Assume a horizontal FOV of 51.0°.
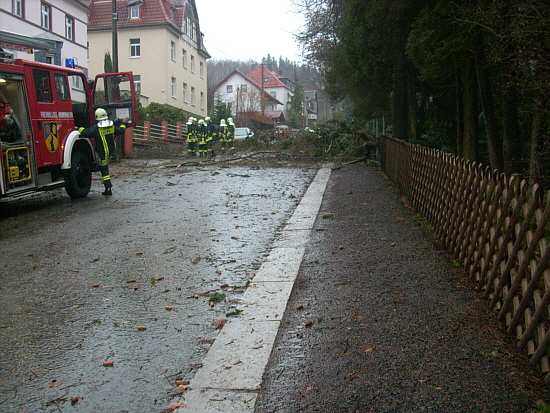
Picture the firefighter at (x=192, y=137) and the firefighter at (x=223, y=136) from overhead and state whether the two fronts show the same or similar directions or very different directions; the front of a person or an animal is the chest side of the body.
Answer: same or similar directions

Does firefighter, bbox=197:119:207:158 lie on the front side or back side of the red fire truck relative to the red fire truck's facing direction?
on the front side

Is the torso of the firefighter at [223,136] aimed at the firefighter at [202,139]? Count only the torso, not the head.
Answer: no

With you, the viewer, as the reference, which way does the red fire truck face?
facing away from the viewer and to the right of the viewer

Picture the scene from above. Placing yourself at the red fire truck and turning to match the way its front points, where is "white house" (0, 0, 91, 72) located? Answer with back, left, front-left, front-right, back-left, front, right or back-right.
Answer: front-left
